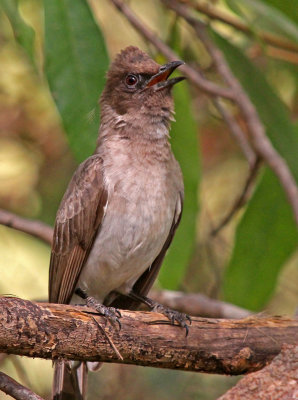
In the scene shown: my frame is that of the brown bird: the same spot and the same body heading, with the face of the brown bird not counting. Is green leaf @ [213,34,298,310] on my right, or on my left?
on my left

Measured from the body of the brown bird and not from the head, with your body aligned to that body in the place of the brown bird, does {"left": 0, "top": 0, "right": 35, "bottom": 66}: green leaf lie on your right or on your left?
on your right

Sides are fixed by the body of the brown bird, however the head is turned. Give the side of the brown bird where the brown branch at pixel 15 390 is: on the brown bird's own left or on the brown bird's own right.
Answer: on the brown bird's own right

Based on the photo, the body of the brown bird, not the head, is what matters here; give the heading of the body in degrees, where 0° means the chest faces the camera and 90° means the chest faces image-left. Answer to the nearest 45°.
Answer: approximately 315°

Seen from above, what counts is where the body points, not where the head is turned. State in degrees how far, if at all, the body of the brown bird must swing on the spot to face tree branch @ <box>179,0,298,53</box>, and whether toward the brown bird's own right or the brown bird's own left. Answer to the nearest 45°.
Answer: approximately 135° to the brown bird's own left

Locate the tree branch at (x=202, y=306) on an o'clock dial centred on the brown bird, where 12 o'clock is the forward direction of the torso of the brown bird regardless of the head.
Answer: The tree branch is roughly at 9 o'clock from the brown bird.

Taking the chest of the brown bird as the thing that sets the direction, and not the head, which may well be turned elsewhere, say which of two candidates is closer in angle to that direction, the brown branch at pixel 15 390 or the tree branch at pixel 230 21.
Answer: the brown branch
